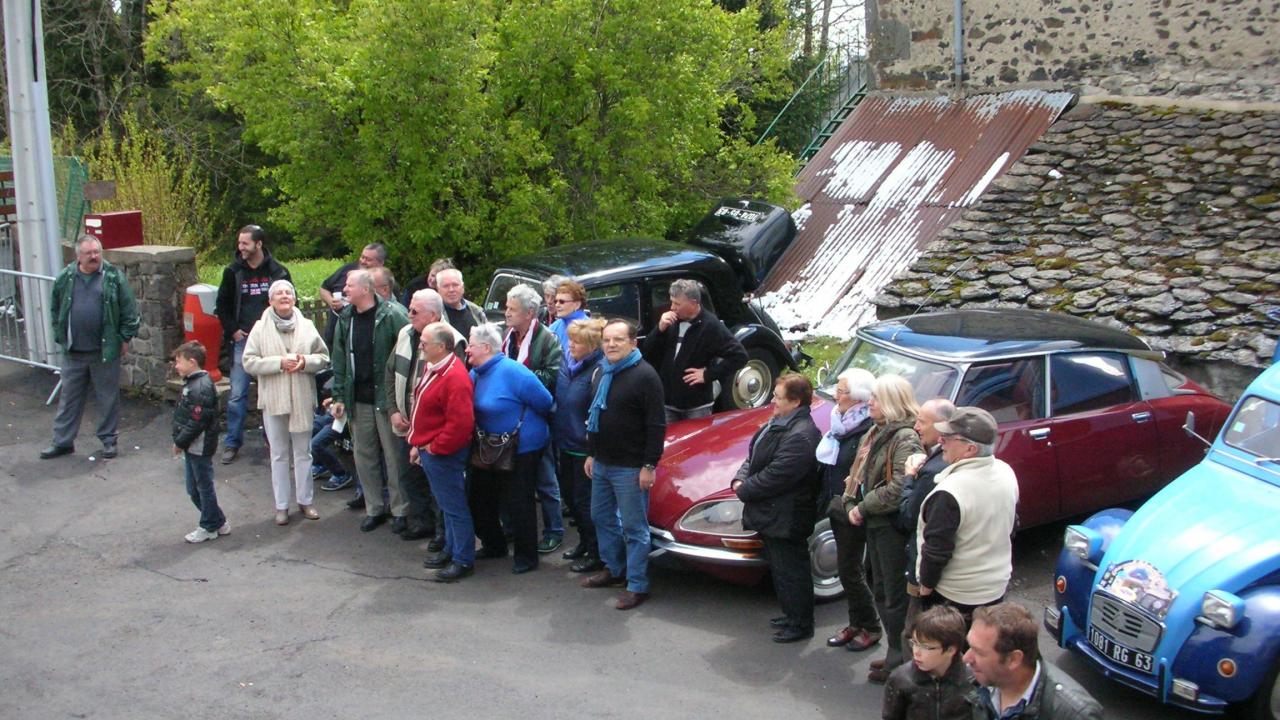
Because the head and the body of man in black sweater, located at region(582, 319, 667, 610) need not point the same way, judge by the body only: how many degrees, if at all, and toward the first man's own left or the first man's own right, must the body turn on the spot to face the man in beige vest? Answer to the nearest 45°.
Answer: approximately 90° to the first man's own left

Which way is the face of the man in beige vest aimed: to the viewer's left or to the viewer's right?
to the viewer's left

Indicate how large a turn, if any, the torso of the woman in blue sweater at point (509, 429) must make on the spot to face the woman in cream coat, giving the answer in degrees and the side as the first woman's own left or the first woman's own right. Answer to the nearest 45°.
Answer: approximately 45° to the first woman's own right

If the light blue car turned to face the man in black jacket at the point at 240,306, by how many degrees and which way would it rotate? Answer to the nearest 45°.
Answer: approximately 45° to its right

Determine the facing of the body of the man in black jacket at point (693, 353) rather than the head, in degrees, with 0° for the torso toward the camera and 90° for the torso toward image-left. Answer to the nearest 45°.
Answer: approximately 45°

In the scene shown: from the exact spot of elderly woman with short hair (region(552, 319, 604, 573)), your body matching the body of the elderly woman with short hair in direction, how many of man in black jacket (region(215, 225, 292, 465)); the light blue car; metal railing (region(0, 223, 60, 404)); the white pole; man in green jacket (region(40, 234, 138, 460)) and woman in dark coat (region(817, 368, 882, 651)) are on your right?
4
